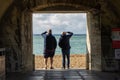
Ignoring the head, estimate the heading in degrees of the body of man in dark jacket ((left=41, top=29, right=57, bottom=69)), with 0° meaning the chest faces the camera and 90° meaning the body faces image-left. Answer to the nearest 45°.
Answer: approximately 180°
